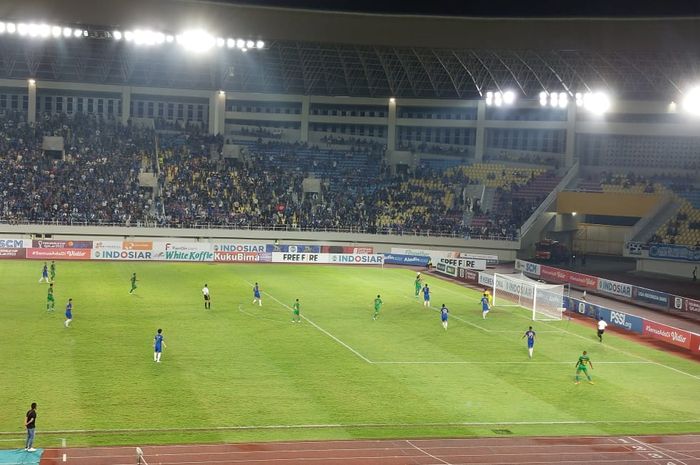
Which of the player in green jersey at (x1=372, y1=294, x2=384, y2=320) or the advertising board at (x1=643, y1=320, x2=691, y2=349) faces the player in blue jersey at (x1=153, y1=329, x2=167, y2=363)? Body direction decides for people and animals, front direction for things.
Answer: the advertising board

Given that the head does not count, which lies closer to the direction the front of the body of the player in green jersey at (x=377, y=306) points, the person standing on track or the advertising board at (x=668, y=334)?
the advertising board

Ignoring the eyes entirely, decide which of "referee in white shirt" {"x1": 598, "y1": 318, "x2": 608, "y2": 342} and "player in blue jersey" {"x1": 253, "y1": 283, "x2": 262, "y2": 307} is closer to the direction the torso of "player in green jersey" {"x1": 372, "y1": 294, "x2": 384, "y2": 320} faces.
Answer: the referee in white shirt

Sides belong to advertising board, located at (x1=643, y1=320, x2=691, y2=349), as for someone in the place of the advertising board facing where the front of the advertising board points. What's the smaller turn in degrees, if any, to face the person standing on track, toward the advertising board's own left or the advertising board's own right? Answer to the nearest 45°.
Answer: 0° — it already faces them

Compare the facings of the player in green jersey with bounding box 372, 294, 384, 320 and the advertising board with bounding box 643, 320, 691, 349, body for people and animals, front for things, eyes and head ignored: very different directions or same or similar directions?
very different directions

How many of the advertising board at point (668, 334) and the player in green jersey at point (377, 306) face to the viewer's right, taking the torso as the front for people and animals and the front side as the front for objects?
1

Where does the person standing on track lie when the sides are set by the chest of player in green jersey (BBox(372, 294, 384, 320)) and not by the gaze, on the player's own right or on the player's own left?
on the player's own right

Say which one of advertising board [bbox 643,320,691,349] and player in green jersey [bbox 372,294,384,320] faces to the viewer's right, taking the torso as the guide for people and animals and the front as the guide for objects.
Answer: the player in green jersey

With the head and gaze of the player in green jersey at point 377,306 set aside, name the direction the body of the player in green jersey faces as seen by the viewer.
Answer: to the viewer's right

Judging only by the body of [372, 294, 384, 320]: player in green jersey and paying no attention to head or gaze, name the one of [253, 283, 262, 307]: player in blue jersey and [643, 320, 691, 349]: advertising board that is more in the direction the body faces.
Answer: the advertising board

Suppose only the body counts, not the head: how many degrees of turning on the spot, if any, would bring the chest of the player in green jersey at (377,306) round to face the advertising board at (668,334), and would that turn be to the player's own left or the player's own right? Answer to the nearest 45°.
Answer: approximately 90° to the player's own right

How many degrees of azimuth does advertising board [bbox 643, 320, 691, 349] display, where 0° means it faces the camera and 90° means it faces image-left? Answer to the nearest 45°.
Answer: approximately 45°
